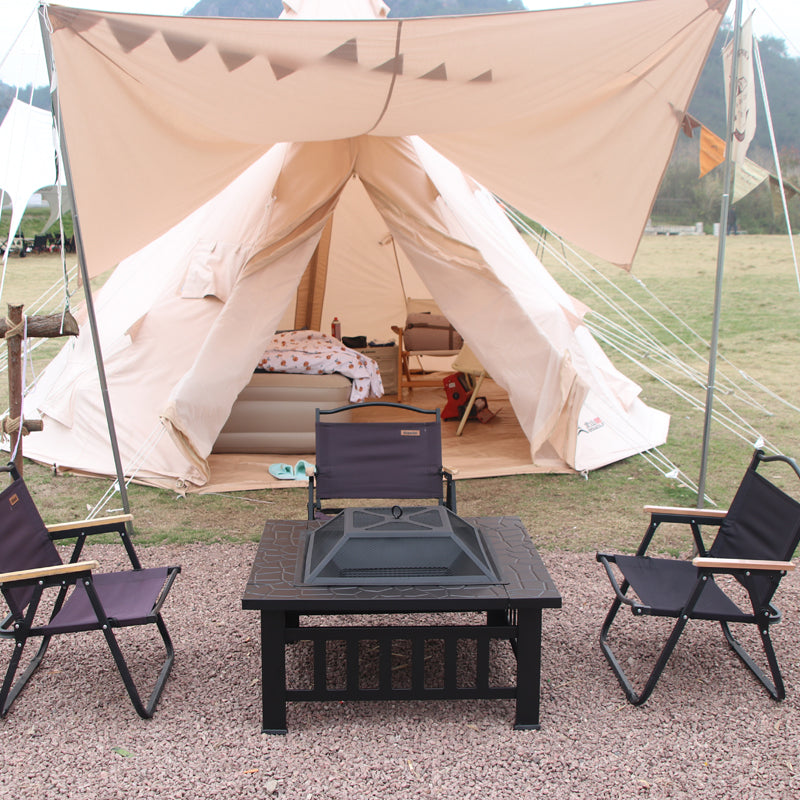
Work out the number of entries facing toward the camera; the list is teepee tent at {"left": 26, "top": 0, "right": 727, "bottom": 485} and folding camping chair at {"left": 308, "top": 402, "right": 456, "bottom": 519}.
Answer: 2

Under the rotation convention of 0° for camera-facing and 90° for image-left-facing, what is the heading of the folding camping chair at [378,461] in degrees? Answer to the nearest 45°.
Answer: approximately 0°

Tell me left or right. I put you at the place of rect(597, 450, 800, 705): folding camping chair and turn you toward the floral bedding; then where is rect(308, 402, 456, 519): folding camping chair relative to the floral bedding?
left

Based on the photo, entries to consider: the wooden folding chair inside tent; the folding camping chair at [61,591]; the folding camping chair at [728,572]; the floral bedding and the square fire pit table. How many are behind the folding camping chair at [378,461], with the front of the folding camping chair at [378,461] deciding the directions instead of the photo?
2

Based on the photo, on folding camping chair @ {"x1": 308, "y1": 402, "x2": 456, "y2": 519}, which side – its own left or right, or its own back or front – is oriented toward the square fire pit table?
front

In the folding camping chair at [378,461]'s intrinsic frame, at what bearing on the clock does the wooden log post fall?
The wooden log post is roughly at 3 o'clock from the folding camping chair.

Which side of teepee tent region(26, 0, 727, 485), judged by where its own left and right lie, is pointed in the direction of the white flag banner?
left

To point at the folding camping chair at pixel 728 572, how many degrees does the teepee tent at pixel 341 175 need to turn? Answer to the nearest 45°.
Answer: approximately 45° to its left

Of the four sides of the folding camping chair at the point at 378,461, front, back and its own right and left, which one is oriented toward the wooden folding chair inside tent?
back

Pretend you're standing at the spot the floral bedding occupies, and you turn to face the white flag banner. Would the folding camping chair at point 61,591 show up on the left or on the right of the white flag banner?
right

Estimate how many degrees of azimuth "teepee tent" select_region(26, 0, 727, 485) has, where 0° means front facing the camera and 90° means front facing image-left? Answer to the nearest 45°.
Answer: approximately 0°

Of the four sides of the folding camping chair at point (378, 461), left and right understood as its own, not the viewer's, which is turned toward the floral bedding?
back
